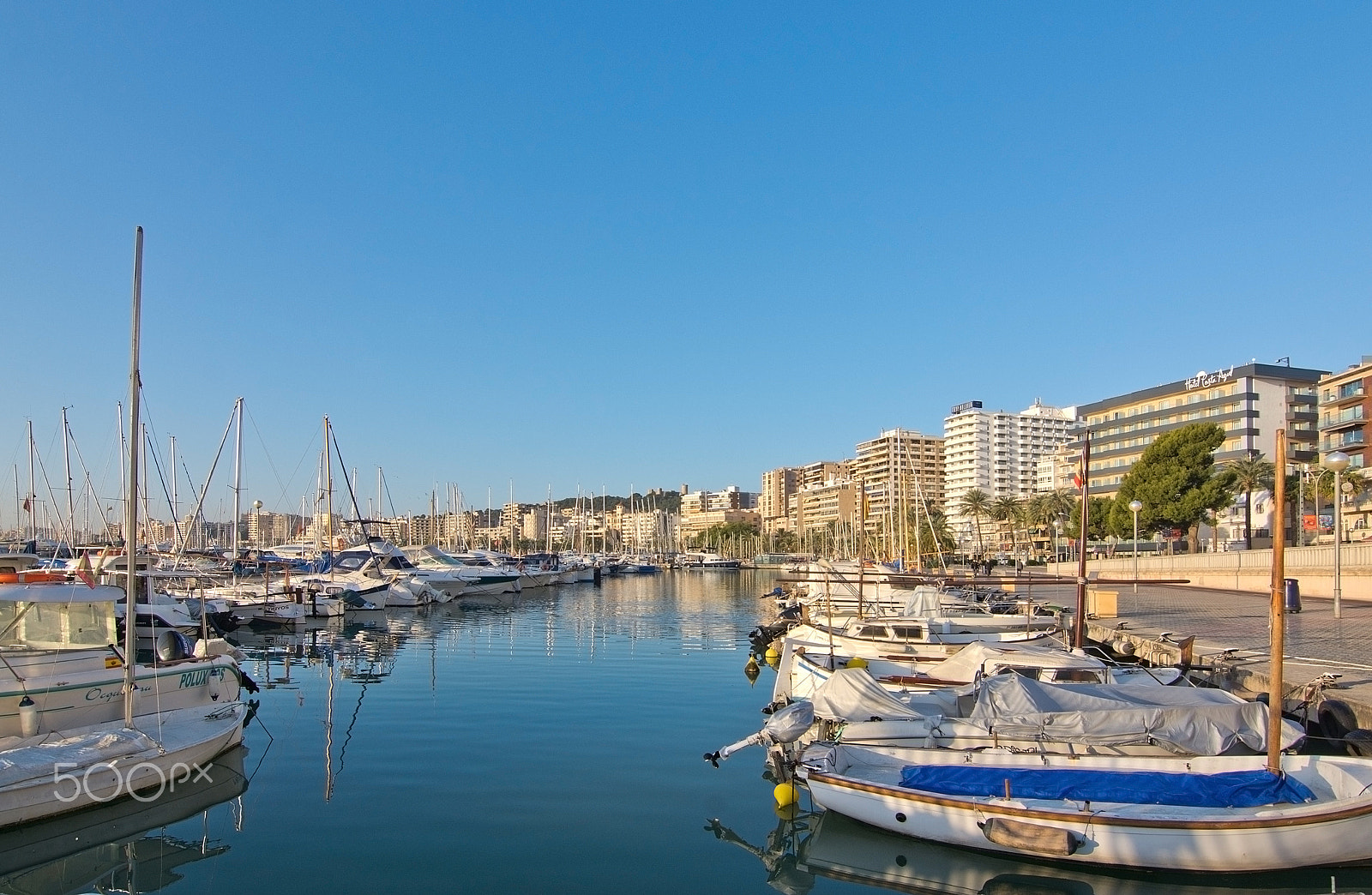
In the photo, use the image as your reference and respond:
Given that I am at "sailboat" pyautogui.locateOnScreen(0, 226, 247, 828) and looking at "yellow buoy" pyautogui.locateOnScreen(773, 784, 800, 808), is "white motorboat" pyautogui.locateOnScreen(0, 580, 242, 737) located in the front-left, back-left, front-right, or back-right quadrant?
back-left

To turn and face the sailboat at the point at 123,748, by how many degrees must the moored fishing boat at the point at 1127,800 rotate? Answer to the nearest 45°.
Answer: approximately 180°

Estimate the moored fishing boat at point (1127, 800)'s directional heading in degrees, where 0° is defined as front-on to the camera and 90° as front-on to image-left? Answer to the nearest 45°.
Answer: approximately 270°

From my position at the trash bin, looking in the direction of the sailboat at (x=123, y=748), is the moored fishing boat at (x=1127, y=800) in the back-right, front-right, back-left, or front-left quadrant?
front-left

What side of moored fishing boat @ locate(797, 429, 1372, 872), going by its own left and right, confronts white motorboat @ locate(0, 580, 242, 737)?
back

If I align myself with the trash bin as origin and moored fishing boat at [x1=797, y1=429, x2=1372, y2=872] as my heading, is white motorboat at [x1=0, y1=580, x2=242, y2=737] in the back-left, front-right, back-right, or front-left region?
front-right

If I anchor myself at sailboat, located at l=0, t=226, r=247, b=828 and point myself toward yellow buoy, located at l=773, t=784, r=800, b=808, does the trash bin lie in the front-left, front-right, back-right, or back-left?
front-left

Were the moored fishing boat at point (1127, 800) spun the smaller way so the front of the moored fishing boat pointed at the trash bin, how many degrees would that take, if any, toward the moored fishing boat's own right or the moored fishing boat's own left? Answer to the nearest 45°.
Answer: approximately 90° to the moored fishing boat's own left
